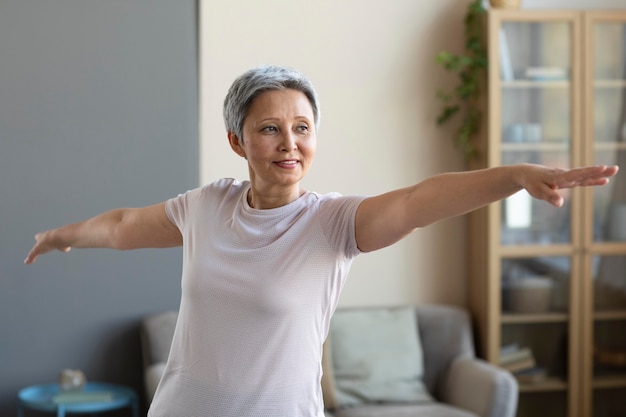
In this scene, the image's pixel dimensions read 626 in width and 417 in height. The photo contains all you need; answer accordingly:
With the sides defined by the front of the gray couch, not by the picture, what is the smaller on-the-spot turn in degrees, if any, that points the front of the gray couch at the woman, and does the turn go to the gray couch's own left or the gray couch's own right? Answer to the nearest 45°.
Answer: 0° — it already faces them

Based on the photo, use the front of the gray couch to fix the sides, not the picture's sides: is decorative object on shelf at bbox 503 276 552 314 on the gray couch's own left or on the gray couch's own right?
on the gray couch's own left

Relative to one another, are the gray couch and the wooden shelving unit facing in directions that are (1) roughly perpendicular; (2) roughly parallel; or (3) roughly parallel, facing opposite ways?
roughly parallel

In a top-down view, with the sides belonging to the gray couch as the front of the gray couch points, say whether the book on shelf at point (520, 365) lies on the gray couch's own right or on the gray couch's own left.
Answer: on the gray couch's own left

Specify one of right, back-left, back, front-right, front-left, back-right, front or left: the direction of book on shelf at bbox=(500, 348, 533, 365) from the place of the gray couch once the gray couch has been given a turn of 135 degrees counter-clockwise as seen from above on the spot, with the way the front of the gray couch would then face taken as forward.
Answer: front

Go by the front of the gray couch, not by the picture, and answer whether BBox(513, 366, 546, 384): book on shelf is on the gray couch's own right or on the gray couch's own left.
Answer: on the gray couch's own left

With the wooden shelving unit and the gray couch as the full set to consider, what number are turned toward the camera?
2

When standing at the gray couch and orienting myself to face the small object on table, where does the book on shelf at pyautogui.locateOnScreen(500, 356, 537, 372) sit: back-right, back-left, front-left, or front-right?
back-right

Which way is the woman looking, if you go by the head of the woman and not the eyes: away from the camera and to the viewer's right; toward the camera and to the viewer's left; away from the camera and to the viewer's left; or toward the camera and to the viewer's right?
toward the camera and to the viewer's right

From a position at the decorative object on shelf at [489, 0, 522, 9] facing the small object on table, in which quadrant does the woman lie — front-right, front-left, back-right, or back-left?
front-left

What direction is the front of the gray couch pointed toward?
toward the camera
